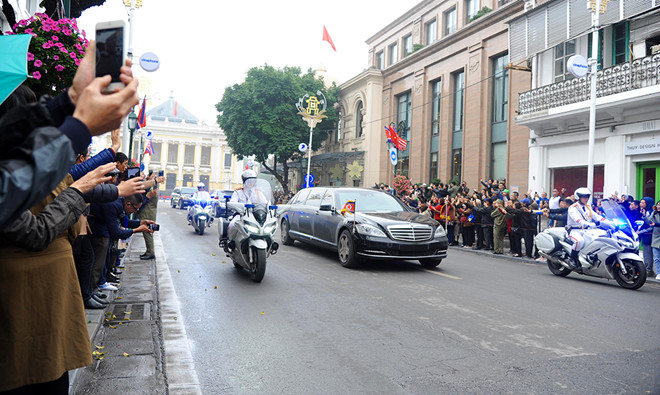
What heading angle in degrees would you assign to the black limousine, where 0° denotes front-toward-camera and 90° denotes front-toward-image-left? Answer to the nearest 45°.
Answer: approximately 315°

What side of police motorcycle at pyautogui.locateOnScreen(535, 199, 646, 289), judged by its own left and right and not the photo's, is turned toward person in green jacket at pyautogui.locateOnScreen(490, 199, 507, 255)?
back

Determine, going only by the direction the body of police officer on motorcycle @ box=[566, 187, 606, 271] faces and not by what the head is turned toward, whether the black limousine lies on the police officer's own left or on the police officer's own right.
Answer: on the police officer's own right

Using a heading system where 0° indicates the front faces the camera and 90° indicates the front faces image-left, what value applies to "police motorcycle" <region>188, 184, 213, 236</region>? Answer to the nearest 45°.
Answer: approximately 0°

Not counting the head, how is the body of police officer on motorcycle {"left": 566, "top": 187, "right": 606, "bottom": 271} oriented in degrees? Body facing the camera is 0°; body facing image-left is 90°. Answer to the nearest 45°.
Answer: approximately 315°

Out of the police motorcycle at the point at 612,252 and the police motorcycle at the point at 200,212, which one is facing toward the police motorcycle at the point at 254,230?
the police motorcycle at the point at 200,212

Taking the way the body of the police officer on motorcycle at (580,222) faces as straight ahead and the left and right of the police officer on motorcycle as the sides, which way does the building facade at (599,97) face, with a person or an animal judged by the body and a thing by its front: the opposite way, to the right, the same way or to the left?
to the right
